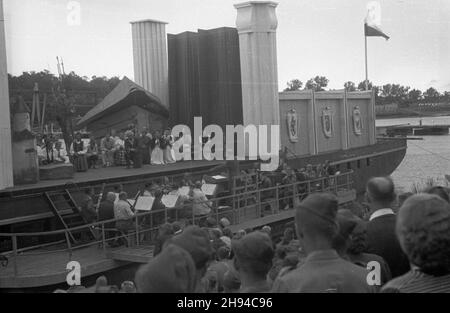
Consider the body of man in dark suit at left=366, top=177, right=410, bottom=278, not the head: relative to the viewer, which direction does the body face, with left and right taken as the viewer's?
facing away from the viewer and to the left of the viewer

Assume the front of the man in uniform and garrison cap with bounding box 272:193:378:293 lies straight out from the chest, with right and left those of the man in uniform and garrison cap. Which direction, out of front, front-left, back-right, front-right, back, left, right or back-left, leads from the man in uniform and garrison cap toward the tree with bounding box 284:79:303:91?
front

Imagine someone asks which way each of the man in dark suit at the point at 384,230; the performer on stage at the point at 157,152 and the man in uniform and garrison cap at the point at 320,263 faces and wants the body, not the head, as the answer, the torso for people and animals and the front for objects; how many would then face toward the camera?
1

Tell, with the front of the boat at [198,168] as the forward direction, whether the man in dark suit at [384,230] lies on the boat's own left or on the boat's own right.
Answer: on the boat's own right

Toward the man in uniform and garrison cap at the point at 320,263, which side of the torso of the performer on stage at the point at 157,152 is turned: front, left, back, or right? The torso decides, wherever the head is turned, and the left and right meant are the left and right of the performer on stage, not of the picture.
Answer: front

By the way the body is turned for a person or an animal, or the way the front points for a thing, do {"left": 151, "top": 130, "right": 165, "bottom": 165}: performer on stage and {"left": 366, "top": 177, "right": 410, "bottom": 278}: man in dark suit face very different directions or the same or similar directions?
very different directions

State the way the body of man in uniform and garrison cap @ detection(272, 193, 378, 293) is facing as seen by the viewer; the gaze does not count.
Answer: away from the camera

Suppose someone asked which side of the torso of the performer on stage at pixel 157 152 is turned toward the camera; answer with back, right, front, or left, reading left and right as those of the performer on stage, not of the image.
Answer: front

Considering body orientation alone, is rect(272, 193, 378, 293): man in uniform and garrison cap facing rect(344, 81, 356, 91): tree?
yes

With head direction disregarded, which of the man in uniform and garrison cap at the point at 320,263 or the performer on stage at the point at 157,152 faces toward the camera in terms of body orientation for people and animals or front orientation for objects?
the performer on stage

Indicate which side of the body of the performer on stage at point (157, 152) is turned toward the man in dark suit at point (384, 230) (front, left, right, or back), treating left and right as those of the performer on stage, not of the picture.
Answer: front

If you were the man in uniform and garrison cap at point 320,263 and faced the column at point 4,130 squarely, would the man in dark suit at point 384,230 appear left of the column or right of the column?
right

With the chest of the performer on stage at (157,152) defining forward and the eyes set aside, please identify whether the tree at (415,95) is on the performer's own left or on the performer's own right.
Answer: on the performer's own left

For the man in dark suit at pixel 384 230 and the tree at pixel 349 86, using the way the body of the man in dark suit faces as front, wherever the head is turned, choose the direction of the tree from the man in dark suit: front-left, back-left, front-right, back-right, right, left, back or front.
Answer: front-right

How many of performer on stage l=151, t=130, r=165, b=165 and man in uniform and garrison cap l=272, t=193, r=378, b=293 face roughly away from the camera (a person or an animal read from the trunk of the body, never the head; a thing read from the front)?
1

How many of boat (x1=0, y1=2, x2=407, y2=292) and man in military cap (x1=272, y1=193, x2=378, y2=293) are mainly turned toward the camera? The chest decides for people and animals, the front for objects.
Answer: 0

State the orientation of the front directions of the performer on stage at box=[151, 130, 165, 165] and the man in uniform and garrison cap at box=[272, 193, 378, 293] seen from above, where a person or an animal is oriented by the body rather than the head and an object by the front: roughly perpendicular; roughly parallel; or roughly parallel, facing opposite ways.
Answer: roughly parallel, facing opposite ways
